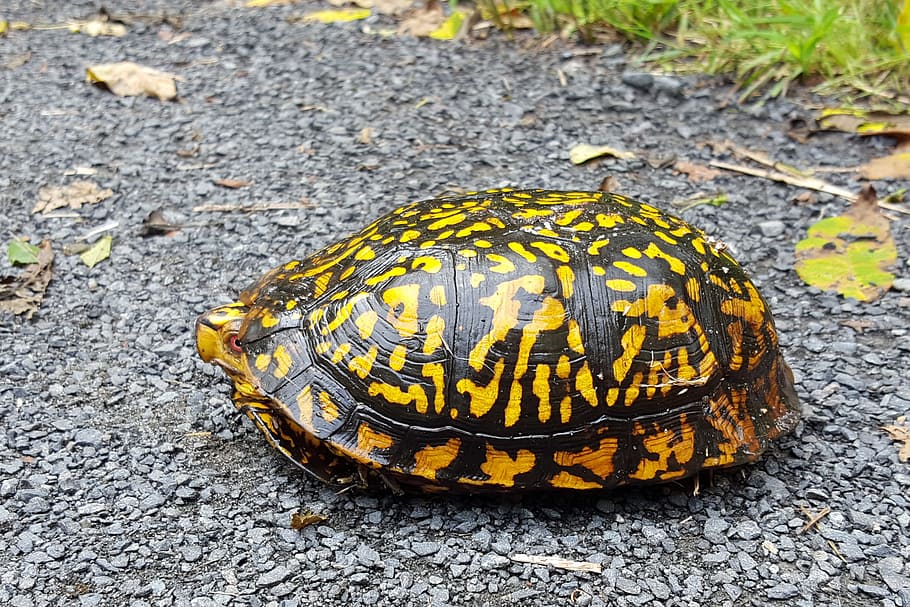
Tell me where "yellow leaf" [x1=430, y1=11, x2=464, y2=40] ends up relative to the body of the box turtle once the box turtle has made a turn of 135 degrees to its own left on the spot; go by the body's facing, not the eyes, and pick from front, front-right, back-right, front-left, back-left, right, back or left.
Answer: back-left

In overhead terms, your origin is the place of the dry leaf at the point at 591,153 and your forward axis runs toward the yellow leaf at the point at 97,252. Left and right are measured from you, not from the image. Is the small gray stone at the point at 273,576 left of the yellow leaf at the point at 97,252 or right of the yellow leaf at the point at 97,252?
left

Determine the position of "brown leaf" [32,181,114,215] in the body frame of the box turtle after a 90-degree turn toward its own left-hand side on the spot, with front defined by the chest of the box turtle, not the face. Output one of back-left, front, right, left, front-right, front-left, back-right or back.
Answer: back-right

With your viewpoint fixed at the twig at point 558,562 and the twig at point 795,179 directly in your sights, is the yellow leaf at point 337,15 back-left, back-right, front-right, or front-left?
front-left

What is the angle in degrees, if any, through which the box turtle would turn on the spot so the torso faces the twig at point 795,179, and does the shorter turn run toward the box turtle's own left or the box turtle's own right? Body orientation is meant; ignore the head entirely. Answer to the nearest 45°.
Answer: approximately 135° to the box turtle's own right

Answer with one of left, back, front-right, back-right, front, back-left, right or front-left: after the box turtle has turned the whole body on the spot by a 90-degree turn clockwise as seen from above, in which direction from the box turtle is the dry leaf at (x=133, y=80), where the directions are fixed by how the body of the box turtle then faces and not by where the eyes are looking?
front-left

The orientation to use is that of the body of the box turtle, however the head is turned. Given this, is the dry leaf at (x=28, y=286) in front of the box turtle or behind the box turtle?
in front

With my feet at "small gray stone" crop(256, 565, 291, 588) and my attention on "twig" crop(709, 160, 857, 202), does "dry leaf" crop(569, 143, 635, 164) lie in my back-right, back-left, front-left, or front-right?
front-left

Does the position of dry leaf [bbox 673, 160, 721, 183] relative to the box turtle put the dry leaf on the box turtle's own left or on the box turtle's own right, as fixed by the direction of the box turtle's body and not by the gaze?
on the box turtle's own right

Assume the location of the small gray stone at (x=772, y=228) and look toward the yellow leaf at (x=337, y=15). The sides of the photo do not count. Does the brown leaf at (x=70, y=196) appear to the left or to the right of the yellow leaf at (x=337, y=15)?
left

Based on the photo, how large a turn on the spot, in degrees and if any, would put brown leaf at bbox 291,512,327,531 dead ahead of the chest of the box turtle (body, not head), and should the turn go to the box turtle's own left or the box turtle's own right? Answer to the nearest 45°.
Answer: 0° — it already faces it

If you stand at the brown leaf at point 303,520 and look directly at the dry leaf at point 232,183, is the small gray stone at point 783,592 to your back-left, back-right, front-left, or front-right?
back-right

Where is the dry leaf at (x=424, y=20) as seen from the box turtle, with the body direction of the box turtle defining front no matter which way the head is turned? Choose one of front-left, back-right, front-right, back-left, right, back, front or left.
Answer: right

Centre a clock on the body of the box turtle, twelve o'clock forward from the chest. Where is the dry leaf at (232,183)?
The dry leaf is roughly at 2 o'clock from the box turtle.

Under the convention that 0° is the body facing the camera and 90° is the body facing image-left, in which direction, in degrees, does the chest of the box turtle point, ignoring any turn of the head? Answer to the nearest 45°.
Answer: approximately 90°

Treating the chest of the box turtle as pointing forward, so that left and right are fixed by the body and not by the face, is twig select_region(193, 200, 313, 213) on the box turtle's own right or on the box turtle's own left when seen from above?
on the box turtle's own right

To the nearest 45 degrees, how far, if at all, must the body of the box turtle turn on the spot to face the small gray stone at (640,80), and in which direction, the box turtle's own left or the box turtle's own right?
approximately 90° to the box turtle's own right

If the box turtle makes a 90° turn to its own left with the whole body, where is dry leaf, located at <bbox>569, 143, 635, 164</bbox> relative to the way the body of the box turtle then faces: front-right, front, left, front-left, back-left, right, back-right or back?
back

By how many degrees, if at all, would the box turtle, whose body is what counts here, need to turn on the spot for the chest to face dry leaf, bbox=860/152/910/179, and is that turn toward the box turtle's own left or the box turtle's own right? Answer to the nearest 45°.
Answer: approximately 135° to the box turtle's own right

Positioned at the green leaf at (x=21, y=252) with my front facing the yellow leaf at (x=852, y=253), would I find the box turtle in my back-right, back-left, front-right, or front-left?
front-right

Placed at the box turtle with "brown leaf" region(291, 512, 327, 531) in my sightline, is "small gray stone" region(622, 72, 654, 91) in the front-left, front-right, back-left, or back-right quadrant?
back-right

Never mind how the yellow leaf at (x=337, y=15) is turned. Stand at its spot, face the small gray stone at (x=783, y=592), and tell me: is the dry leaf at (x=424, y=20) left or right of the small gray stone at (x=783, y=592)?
left
